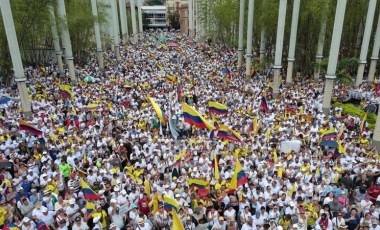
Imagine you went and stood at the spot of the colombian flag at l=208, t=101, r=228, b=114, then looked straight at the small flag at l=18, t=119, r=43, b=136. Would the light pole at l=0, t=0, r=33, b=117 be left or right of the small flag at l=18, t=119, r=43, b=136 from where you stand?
right

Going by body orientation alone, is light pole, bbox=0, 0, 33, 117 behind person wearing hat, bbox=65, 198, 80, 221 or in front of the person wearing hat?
behind

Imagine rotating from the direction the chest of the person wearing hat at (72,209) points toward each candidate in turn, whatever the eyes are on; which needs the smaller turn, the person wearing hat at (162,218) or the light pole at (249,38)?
the person wearing hat

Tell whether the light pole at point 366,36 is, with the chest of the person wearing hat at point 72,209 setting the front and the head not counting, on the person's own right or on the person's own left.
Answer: on the person's own left

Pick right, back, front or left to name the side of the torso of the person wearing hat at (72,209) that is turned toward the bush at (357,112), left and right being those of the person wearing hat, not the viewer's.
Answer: left

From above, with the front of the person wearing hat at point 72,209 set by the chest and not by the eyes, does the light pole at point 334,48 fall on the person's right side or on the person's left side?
on the person's left side

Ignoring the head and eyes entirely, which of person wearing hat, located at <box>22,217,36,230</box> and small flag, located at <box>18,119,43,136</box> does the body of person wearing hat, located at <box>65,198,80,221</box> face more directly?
the person wearing hat

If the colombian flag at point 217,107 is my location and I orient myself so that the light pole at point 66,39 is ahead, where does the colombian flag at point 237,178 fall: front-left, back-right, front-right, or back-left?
back-left

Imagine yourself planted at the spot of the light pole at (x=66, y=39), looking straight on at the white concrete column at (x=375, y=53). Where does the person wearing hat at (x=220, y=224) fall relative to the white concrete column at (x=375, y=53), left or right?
right
